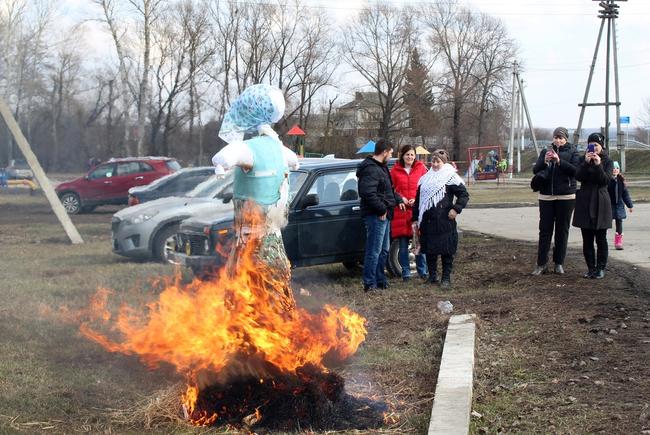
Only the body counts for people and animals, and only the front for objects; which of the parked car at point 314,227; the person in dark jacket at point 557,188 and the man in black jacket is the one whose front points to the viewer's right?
the man in black jacket

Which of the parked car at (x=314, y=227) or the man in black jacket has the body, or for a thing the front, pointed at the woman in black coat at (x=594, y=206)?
the man in black jacket

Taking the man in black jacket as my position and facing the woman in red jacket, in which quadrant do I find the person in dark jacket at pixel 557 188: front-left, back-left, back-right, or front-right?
front-right

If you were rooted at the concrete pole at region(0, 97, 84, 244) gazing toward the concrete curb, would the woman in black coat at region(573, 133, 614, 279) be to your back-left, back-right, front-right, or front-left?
front-left

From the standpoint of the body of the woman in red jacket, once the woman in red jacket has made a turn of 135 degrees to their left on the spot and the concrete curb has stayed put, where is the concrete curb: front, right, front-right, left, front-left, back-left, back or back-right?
back-right

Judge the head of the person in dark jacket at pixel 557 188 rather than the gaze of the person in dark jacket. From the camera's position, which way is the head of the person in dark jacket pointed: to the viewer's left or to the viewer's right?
to the viewer's left

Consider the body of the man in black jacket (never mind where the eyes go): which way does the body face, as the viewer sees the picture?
to the viewer's right

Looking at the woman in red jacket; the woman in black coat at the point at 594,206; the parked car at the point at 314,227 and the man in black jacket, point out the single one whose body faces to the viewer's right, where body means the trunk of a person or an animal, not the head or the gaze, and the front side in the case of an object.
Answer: the man in black jacket

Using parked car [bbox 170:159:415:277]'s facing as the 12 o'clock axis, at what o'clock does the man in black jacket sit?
The man in black jacket is roughly at 9 o'clock from the parked car.
